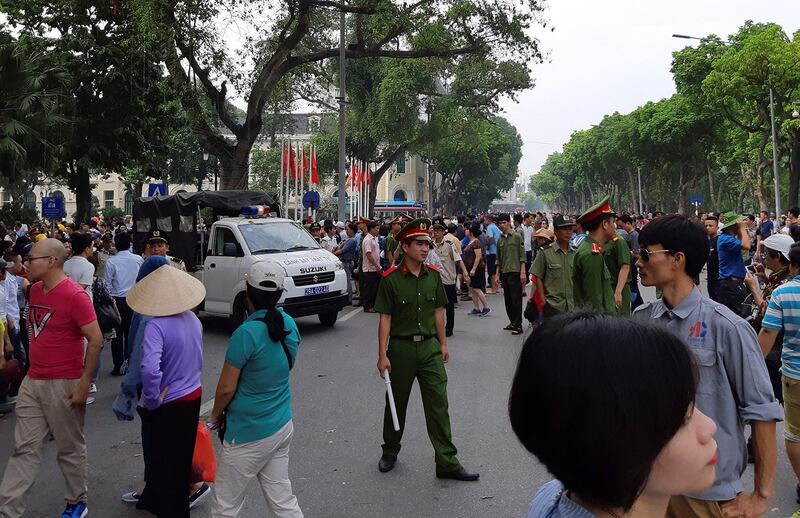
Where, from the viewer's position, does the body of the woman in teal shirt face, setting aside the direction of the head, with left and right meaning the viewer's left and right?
facing away from the viewer and to the left of the viewer

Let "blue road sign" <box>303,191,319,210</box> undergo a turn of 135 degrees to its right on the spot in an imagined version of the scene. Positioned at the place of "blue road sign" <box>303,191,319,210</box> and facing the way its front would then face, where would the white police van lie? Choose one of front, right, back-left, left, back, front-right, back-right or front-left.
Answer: back-left

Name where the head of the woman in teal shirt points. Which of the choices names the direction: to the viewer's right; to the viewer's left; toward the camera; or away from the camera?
away from the camera

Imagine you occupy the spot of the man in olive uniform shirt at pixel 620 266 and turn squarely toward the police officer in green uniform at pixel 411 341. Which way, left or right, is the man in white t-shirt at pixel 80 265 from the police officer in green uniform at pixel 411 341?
right

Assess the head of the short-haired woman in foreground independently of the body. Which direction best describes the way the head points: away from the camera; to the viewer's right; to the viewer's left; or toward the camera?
to the viewer's right

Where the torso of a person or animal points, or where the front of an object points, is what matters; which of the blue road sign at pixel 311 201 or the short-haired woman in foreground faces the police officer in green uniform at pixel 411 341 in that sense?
the blue road sign

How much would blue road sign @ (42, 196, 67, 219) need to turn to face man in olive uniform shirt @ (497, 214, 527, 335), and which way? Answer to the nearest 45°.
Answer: approximately 45° to its left

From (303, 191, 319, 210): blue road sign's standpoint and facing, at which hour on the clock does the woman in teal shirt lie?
The woman in teal shirt is roughly at 12 o'clock from the blue road sign.

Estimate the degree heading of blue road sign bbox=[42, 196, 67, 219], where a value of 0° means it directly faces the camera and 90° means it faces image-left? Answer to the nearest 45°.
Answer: approximately 0°

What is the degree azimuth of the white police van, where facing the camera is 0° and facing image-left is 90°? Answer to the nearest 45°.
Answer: approximately 315°
